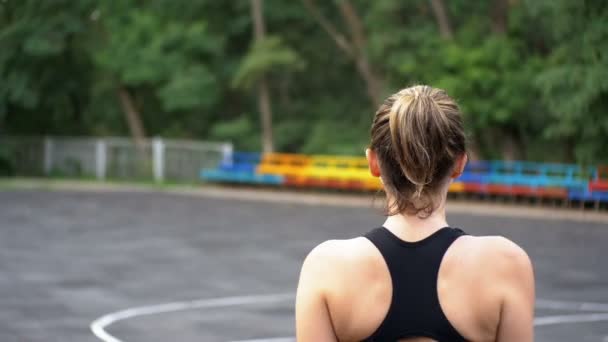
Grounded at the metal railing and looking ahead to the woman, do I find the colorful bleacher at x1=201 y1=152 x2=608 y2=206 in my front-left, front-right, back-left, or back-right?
front-left

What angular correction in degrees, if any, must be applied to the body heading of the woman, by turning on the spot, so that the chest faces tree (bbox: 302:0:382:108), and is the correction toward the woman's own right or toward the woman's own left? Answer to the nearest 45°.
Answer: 0° — they already face it

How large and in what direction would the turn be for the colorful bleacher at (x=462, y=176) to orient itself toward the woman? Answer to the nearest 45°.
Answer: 0° — it already faces them

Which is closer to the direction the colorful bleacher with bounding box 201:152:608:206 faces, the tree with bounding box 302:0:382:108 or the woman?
the woman

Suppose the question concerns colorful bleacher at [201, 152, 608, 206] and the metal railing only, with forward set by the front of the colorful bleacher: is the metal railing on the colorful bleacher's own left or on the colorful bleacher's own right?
on the colorful bleacher's own right

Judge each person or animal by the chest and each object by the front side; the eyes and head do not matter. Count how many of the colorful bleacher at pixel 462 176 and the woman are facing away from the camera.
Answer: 1

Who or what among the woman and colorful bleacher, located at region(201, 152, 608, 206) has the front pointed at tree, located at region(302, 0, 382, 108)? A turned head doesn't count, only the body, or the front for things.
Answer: the woman

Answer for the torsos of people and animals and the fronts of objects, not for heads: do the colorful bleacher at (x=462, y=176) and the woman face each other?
yes

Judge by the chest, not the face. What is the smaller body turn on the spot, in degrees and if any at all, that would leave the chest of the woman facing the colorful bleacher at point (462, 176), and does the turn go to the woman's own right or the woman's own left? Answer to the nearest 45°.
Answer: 0° — they already face it

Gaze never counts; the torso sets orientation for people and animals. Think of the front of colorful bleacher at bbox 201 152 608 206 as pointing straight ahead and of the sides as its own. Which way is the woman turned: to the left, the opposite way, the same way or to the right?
the opposite way

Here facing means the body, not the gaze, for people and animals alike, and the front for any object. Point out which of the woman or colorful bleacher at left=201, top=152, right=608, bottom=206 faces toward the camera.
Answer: the colorful bleacher

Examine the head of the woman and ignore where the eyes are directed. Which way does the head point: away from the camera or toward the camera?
away from the camera

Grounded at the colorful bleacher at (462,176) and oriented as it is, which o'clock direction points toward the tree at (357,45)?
The tree is roughly at 5 o'clock from the colorful bleacher.

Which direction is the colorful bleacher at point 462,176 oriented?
toward the camera

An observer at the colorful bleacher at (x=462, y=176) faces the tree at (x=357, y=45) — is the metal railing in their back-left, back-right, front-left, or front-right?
front-left

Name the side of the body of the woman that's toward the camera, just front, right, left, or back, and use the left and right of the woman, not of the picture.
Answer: back
